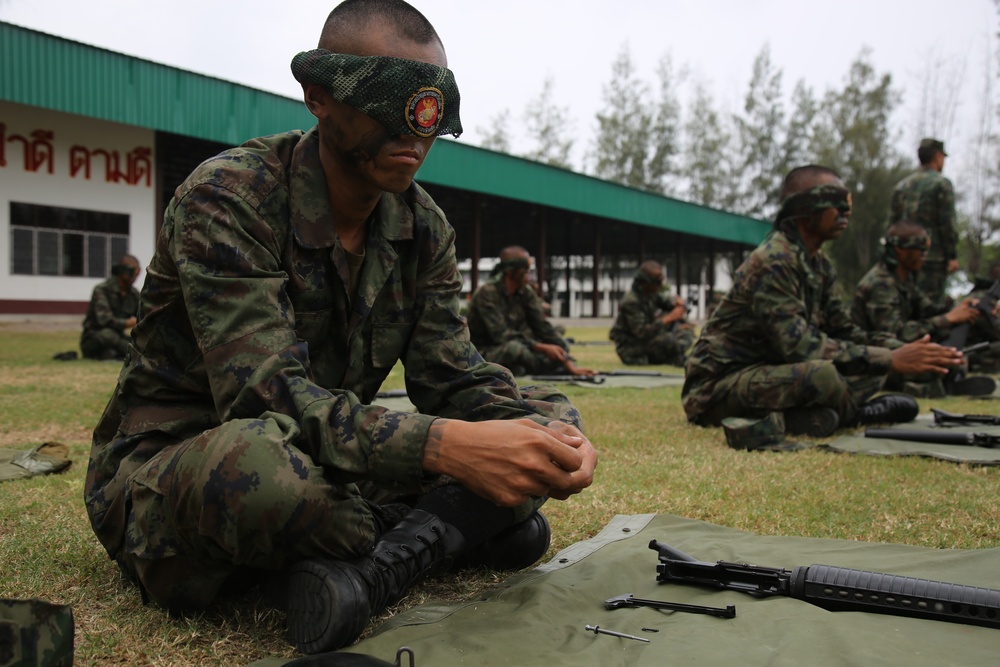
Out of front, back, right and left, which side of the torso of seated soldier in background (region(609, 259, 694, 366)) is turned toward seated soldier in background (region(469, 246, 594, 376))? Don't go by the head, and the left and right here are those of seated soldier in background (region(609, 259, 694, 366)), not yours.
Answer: right

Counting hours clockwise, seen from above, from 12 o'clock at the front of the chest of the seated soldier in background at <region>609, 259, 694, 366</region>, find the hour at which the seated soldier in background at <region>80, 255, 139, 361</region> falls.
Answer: the seated soldier in background at <region>80, 255, 139, 361</region> is roughly at 4 o'clock from the seated soldier in background at <region>609, 259, 694, 366</region>.

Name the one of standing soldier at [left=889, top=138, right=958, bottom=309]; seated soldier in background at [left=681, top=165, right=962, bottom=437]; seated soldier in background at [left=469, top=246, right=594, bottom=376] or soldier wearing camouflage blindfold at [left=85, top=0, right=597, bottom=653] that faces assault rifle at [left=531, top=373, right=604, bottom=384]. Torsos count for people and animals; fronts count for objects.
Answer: seated soldier in background at [left=469, top=246, right=594, bottom=376]

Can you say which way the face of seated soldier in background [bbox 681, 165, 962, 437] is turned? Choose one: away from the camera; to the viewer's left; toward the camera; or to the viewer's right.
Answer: to the viewer's right
